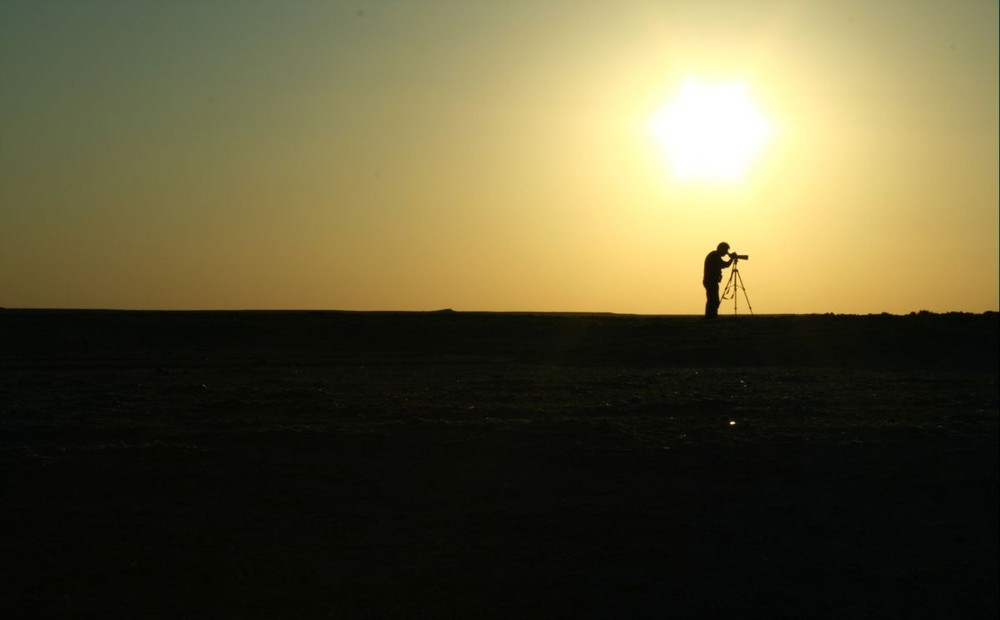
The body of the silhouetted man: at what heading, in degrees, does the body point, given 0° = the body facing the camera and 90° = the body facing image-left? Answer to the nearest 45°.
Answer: approximately 270°
